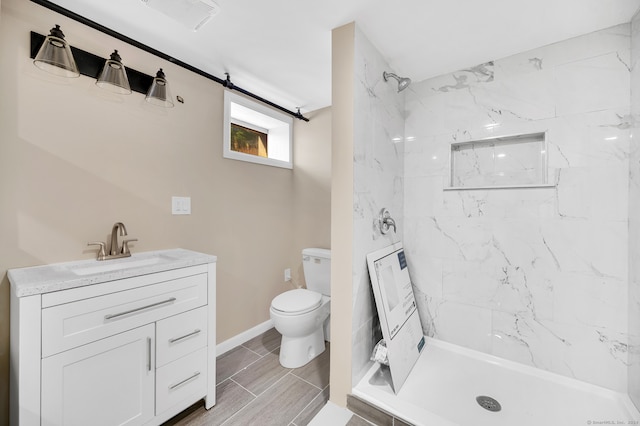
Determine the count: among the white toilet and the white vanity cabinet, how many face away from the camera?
0

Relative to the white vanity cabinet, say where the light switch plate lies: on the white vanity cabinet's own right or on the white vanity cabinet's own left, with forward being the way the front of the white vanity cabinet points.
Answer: on the white vanity cabinet's own left

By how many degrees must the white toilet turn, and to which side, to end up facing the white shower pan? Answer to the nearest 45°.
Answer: approximately 90° to its left

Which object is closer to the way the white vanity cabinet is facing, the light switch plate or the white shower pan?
the white shower pan

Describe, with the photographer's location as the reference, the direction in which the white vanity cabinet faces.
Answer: facing the viewer and to the right of the viewer

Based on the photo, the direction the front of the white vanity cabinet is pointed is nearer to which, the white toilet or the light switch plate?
the white toilet
